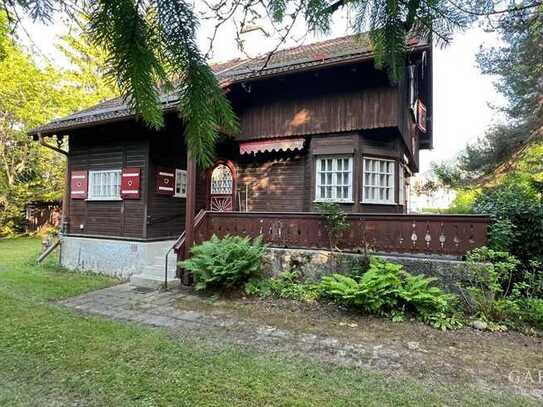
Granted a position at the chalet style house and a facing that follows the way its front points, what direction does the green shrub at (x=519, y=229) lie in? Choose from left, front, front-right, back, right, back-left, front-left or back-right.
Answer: front-left

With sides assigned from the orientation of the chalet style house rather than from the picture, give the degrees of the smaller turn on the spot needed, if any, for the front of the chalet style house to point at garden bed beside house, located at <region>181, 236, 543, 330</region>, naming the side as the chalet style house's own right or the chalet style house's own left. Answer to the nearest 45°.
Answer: approximately 45° to the chalet style house's own left

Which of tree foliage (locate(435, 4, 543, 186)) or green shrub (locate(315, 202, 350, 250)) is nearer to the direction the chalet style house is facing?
the green shrub

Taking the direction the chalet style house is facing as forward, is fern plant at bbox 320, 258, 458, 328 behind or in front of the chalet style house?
in front

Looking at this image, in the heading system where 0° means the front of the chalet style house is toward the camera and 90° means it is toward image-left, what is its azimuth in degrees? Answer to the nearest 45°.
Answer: approximately 0°

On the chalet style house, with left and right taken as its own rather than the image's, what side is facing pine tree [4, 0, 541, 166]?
front

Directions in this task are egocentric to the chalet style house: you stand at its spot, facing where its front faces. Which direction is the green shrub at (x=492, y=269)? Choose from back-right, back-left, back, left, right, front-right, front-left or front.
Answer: front-left

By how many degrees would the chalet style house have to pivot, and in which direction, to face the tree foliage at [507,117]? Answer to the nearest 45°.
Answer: approximately 135° to its left

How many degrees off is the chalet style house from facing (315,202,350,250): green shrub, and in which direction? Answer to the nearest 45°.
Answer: approximately 45° to its left

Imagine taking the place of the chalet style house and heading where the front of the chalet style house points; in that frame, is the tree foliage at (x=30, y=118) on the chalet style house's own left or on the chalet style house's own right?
on the chalet style house's own right
